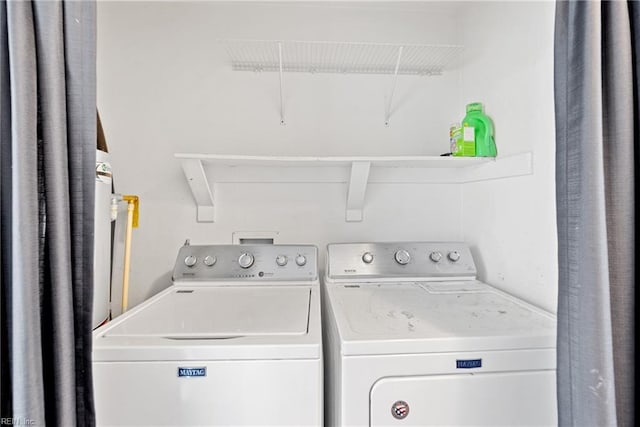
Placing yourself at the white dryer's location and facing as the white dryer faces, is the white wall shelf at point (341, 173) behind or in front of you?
behind

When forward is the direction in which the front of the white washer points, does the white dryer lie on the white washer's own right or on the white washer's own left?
on the white washer's own left

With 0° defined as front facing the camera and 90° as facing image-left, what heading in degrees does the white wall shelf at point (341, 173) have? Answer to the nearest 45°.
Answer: approximately 0°

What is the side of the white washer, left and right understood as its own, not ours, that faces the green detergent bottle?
left

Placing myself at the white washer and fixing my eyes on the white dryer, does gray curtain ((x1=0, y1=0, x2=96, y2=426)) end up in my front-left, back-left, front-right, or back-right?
back-right

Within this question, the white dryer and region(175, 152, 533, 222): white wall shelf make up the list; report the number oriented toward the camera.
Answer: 2

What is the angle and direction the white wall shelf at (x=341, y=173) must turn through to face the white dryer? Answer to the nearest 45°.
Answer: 0° — it already faces it

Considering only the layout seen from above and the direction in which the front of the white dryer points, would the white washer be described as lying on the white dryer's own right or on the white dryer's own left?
on the white dryer's own right

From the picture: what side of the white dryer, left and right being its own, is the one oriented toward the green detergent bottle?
back
